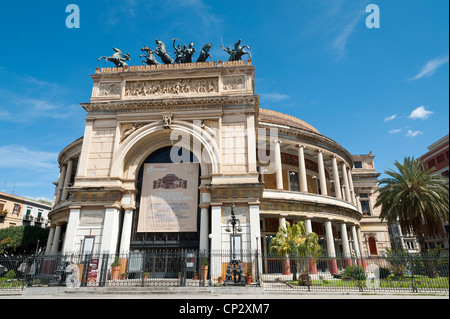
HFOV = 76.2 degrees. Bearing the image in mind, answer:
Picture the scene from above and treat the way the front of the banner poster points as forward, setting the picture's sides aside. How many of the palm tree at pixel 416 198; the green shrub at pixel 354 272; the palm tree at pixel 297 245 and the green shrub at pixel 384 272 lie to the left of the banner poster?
4

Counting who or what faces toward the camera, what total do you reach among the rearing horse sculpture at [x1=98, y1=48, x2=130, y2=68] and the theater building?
1

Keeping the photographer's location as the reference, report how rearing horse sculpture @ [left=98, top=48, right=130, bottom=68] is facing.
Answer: facing to the left of the viewer

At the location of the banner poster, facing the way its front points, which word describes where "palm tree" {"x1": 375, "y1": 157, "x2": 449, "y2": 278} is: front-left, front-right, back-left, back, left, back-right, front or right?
left

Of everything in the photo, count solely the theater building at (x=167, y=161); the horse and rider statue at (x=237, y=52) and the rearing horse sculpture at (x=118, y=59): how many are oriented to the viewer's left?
1

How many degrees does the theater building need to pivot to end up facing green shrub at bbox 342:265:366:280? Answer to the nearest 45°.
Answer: approximately 90° to its left

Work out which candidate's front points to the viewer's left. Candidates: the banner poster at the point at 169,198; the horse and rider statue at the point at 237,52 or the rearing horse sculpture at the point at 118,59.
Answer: the rearing horse sculpture

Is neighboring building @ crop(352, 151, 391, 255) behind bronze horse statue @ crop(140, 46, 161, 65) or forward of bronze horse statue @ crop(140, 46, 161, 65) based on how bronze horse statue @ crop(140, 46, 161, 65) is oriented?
behind
